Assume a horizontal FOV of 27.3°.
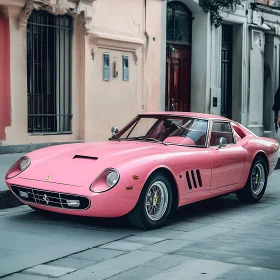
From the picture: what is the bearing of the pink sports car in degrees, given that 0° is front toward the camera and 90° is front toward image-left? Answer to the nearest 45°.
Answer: approximately 45°

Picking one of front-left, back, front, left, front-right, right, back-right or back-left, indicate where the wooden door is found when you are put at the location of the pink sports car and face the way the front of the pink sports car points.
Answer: back-right

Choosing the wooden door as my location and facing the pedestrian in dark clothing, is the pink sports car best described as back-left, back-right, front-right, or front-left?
back-right

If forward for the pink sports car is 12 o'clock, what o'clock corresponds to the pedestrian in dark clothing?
The pedestrian in dark clothing is roughly at 5 o'clock from the pink sports car.
